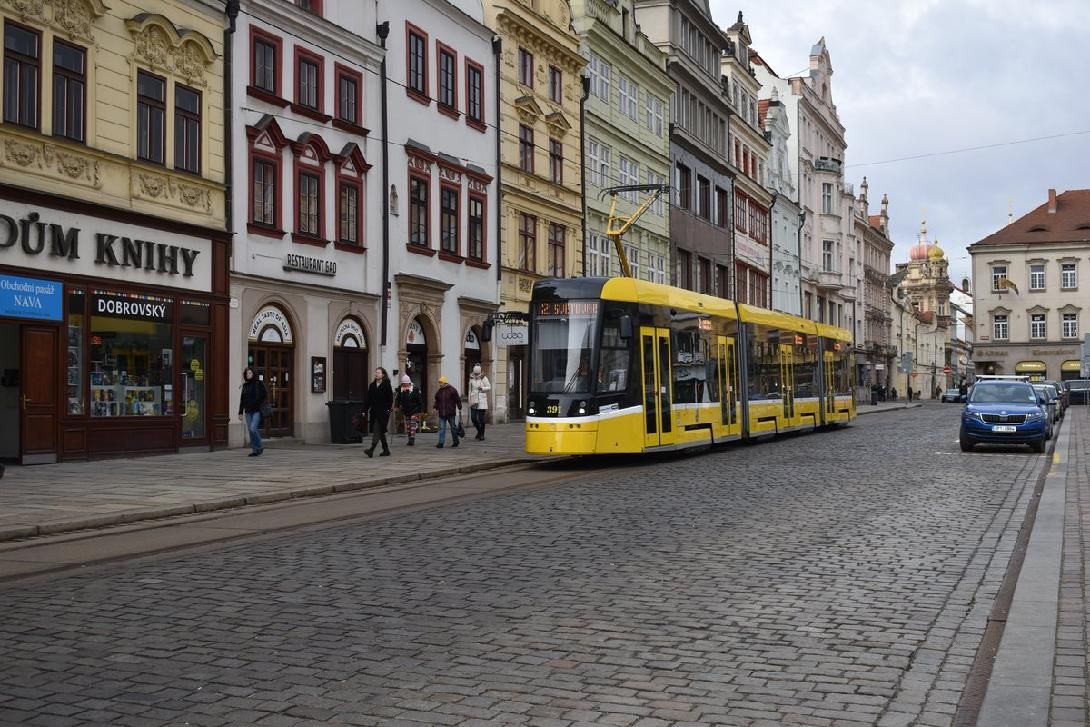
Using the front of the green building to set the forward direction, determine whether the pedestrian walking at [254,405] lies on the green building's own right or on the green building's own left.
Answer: on the green building's own right

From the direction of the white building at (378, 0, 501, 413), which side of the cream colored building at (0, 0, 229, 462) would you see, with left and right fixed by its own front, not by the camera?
left

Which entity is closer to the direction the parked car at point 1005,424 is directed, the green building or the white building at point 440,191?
the white building

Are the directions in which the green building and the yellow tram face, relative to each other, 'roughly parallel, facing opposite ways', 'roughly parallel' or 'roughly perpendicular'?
roughly perpendicular

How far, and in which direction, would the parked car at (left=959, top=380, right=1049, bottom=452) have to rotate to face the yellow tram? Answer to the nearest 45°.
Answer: approximately 45° to its right

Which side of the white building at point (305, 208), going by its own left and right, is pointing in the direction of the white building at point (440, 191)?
left

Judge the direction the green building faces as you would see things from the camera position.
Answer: facing the viewer and to the right of the viewer

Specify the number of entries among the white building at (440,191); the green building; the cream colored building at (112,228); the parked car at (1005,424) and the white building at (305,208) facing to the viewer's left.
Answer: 0

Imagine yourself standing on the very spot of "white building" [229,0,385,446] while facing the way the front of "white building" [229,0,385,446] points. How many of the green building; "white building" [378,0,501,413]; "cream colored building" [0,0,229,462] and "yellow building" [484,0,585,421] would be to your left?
3

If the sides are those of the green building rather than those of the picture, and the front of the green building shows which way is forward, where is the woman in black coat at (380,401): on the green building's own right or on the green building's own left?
on the green building's own right

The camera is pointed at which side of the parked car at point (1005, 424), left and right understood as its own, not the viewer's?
front

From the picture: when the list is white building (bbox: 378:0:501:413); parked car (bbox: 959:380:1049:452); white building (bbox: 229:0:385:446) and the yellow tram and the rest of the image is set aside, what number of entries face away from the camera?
0

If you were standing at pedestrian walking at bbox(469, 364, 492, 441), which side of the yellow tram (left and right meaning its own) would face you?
front
